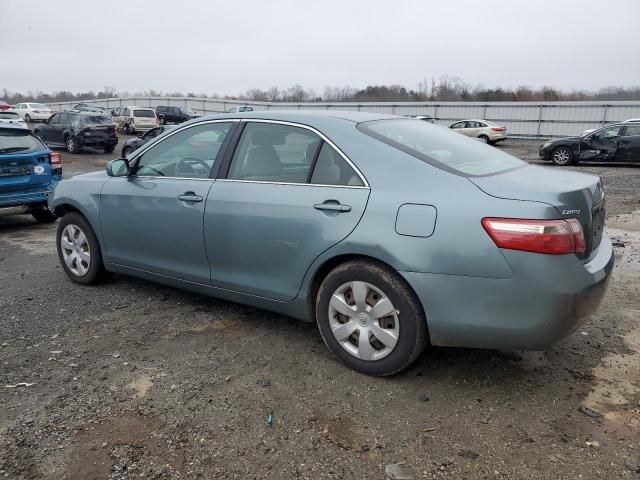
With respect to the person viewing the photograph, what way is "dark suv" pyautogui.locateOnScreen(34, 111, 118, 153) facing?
facing away from the viewer and to the left of the viewer

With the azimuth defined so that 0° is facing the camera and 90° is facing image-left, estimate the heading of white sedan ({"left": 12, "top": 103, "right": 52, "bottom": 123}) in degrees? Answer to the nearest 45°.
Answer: approximately 135°

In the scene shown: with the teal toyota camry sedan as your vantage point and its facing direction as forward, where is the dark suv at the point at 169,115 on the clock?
The dark suv is roughly at 1 o'clock from the teal toyota camry sedan.

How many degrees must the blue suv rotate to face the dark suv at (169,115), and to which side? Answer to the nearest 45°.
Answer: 0° — it already faces it

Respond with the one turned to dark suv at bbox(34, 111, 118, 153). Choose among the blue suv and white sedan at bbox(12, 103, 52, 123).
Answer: the blue suv

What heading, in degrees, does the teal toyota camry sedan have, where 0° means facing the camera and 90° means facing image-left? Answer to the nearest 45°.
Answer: approximately 135°

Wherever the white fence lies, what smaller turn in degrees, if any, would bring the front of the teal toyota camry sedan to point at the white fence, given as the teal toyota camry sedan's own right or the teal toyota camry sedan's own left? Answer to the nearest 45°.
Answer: approximately 45° to the teal toyota camry sedan's own right

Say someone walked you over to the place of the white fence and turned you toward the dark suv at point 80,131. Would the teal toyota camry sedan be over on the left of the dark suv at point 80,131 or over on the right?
left

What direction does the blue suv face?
away from the camera

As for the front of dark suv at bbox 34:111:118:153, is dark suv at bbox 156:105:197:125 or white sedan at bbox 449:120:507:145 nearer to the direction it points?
the dark suv
